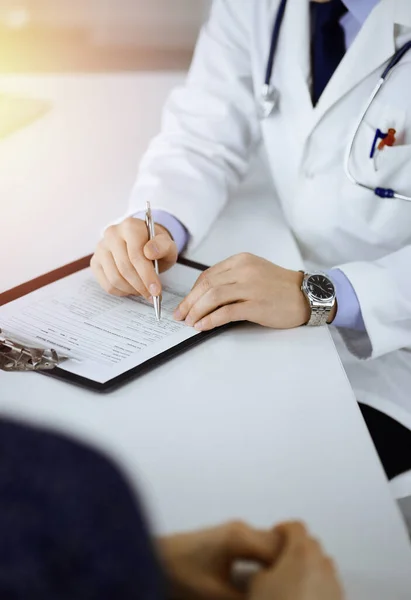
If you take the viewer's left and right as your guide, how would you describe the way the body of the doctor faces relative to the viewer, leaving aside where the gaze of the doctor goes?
facing the viewer and to the left of the viewer

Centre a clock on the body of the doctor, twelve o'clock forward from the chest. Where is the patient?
The patient is roughly at 11 o'clock from the doctor.
